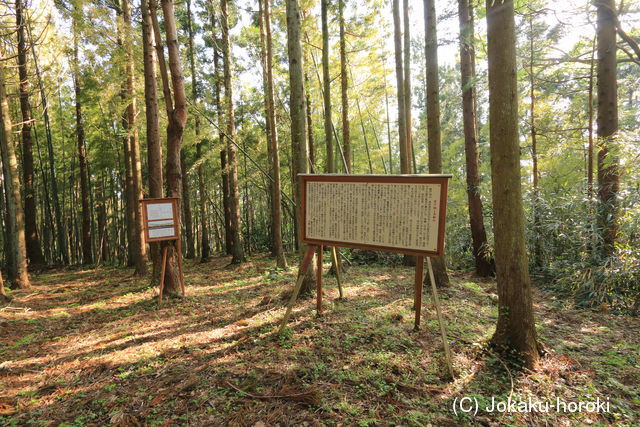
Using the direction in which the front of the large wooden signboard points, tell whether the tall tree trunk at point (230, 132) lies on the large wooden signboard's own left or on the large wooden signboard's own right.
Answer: on the large wooden signboard's own right

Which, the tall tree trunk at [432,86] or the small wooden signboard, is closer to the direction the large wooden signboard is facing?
the small wooden signboard

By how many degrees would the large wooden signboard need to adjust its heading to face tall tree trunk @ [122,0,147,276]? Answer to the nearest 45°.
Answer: approximately 90° to its right

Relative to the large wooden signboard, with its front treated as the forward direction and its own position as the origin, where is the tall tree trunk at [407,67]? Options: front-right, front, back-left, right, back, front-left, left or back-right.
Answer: back-right

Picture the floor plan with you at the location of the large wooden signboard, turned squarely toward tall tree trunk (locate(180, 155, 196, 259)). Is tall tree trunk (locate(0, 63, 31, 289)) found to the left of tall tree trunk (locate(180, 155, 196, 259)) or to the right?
left

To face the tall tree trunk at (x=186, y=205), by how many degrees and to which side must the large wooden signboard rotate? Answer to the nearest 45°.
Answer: approximately 90° to its right

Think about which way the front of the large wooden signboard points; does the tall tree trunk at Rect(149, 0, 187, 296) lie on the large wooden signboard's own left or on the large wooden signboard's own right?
on the large wooden signboard's own right

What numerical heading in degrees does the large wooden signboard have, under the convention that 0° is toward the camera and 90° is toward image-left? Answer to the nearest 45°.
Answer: approximately 45°

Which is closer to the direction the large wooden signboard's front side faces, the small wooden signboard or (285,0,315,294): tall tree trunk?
the small wooden signboard

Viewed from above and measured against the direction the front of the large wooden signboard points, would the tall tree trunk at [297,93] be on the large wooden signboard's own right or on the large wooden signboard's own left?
on the large wooden signboard's own right

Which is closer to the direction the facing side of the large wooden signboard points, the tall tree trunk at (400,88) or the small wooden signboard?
the small wooden signboard
